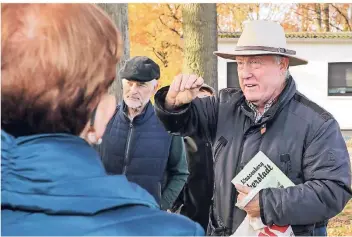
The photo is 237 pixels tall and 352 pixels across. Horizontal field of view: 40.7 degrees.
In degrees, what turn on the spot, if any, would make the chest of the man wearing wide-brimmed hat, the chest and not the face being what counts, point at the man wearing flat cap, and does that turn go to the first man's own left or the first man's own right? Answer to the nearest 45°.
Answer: approximately 90° to the first man's own right

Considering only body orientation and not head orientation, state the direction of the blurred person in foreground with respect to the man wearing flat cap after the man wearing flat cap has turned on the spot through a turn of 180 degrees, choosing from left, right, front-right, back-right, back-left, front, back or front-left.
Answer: back-right

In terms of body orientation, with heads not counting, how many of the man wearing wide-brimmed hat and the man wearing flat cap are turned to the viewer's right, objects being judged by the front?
0

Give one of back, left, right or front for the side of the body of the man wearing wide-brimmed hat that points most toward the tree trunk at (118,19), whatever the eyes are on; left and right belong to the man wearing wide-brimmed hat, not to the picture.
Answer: right

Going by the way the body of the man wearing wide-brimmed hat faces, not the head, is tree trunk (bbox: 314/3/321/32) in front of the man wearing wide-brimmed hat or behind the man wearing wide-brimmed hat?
behind

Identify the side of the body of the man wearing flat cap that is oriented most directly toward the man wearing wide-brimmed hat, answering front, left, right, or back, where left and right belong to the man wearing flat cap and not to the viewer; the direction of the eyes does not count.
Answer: left

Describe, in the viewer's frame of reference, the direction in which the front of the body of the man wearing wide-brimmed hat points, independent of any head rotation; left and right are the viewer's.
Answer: facing the viewer and to the left of the viewer

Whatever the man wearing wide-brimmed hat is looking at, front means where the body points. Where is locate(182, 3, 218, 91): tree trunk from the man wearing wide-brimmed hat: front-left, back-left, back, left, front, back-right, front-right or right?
back-right

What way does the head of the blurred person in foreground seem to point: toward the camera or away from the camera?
away from the camera

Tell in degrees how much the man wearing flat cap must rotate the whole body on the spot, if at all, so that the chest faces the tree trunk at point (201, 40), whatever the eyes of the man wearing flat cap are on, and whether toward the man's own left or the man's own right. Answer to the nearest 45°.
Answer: approximately 135° to the man's own right

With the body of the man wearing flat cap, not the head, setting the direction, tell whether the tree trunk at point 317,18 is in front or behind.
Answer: behind
